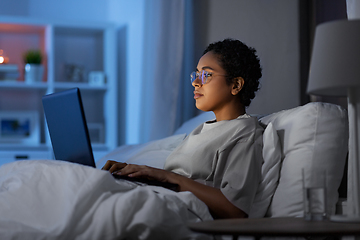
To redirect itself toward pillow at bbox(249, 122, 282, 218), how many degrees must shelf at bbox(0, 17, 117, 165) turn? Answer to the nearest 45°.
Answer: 0° — it already faces it

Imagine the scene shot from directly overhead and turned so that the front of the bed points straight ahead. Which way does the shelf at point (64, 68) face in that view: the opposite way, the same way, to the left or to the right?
to the left

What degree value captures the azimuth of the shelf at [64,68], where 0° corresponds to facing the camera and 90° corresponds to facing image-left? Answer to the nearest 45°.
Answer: approximately 0°

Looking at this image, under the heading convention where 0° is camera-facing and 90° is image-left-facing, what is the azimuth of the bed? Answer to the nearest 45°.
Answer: approximately 90°

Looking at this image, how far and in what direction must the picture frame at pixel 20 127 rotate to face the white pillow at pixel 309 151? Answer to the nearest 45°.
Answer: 0° — it already faces it

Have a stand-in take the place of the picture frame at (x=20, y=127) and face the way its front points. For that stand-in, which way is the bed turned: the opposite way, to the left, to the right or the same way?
to the right

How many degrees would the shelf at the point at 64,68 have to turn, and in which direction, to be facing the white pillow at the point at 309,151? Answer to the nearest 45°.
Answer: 0° — it already faces it

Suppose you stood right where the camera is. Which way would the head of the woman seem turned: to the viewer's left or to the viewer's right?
to the viewer's left

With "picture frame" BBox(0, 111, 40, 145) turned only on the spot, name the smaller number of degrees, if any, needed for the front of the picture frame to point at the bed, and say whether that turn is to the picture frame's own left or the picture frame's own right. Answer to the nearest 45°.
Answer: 0° — it already faces it

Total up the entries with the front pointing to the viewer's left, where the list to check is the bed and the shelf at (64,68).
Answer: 1
